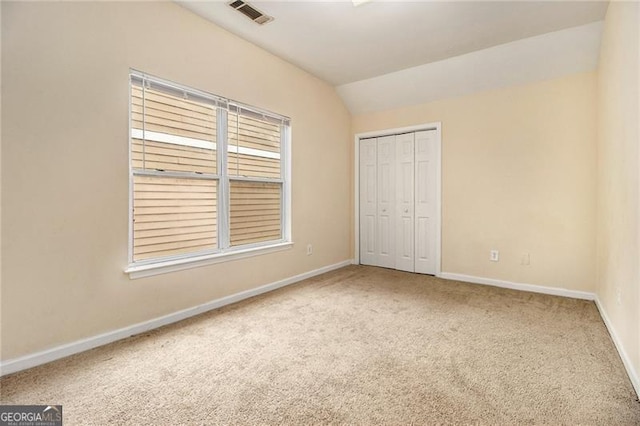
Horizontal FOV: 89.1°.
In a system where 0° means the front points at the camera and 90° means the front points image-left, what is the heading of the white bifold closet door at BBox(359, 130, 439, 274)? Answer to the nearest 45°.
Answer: approximately 45°
